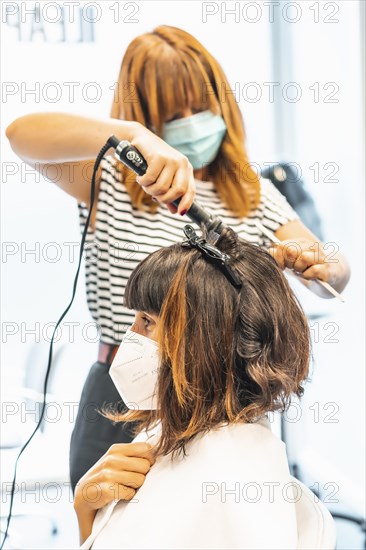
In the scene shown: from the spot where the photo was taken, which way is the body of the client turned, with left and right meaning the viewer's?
facing to the left of the viewer
